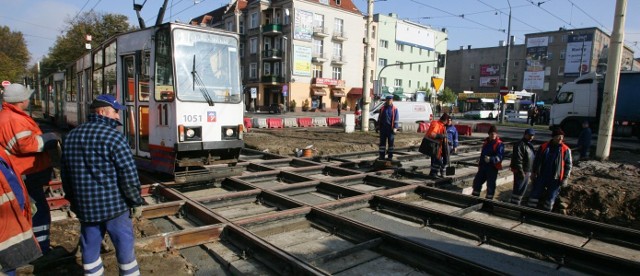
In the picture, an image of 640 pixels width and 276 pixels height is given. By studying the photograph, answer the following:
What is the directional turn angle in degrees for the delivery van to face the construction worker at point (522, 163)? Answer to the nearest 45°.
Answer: approximately 90° to its left

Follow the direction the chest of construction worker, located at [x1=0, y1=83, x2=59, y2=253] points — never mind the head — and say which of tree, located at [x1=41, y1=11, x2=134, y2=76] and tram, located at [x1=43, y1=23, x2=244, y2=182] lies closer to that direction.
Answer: the tram

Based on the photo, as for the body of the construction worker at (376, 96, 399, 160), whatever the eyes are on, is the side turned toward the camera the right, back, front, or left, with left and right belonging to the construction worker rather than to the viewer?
front

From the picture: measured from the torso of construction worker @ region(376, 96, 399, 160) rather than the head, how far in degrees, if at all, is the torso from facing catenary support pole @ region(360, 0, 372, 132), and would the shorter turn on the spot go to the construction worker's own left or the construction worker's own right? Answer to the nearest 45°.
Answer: approximately 180°

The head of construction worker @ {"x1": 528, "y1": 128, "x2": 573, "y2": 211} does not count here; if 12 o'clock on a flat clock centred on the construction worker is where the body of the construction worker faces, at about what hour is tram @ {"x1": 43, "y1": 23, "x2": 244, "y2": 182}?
The tram is roughly at 2 o'clock from the construction worker.

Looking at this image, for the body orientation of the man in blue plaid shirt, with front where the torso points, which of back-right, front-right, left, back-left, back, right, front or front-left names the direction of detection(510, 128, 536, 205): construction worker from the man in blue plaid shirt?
front-right

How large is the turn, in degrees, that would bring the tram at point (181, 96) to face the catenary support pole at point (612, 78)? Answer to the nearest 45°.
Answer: approximately 45° to its left

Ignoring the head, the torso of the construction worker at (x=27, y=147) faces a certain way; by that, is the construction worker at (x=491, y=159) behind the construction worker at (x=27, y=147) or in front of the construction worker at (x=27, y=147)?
in front

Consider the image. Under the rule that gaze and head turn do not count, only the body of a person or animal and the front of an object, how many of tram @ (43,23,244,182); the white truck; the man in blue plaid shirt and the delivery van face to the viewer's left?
2

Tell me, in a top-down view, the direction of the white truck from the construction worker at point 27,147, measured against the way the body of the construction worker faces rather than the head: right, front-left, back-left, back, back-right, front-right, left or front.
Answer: front

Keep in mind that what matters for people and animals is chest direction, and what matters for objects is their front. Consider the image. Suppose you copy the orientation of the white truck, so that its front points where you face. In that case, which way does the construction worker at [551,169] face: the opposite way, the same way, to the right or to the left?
to the left

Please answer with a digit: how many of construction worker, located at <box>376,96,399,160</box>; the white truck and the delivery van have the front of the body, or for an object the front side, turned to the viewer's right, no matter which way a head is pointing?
0

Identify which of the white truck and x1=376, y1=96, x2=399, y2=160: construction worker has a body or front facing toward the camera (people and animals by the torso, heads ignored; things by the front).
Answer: the construction worker

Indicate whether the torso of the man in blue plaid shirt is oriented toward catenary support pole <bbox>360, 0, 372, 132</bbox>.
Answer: yes

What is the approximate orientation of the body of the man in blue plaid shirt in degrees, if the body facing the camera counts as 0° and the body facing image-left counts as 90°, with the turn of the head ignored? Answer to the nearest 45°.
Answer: approximately 225°

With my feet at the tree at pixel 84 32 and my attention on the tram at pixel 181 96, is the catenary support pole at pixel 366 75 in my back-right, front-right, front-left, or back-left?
front-left

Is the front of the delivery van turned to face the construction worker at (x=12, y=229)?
no

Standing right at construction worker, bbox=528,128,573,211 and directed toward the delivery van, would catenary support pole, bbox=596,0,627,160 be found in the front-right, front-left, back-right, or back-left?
front-right

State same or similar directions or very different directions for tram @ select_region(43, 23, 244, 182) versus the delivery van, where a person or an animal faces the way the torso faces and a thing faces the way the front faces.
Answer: very different directions
